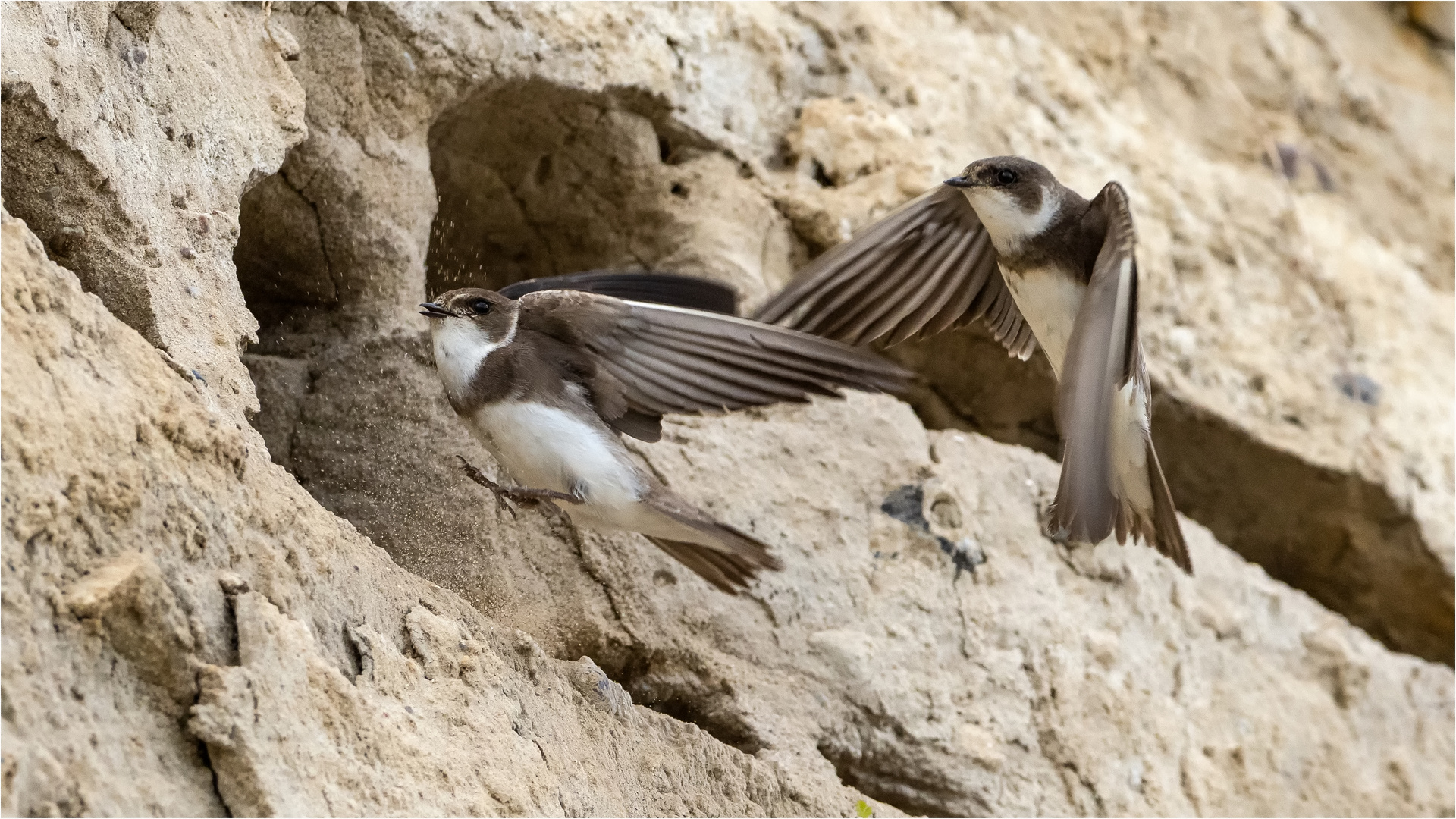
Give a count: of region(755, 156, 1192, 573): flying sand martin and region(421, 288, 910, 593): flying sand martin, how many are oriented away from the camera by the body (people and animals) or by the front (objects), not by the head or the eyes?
0

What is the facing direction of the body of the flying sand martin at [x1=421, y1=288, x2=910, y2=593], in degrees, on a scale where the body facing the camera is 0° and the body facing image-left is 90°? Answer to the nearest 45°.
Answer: approximately 90°
